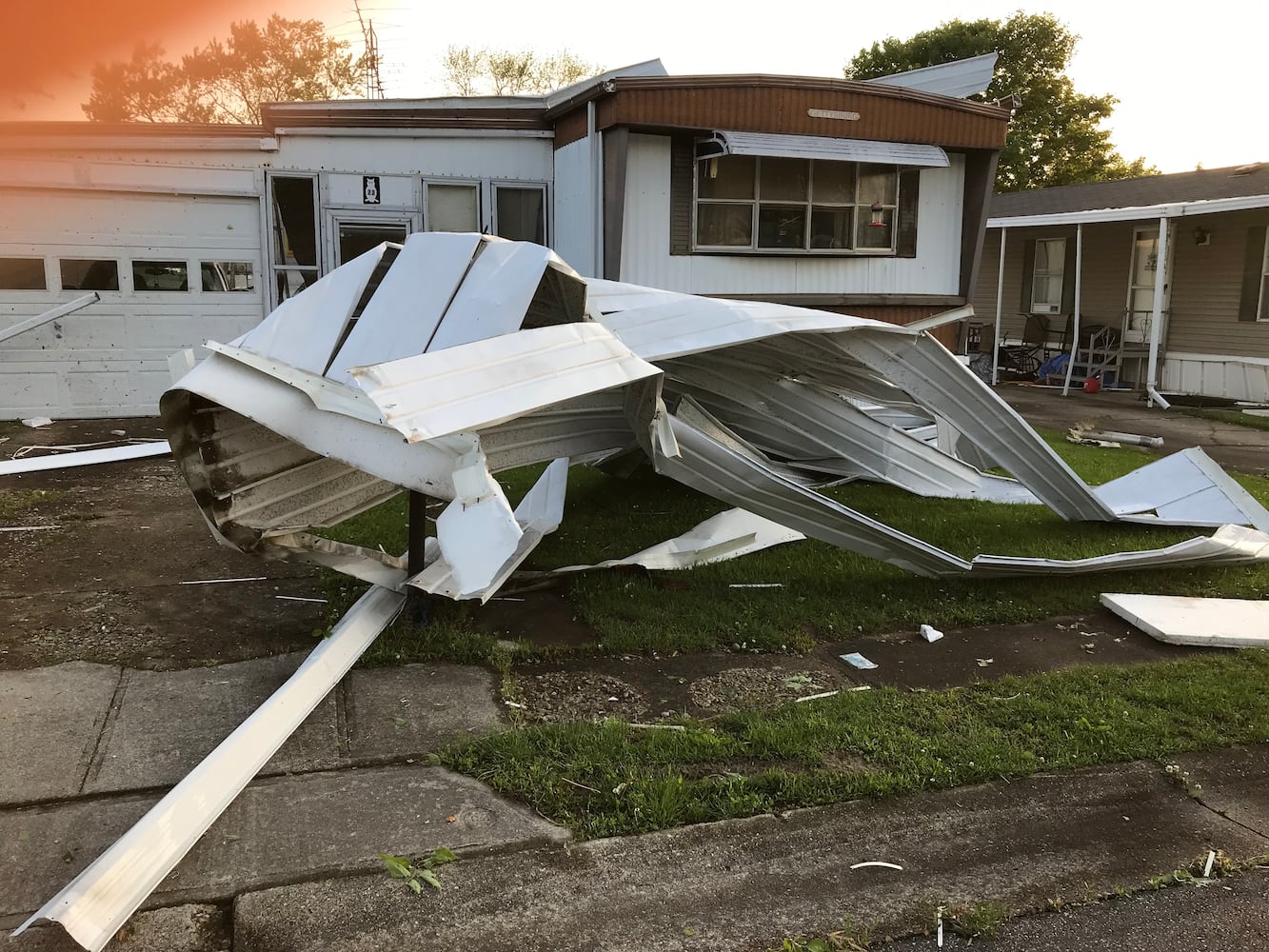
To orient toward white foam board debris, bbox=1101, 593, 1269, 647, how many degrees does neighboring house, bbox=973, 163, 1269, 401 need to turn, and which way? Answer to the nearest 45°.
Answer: approximately 45° to its left

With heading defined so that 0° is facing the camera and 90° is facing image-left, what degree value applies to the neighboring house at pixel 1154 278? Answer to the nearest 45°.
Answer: approximately 45°

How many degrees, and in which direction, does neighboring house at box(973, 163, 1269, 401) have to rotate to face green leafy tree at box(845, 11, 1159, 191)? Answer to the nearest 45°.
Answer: approximately 135° to its right

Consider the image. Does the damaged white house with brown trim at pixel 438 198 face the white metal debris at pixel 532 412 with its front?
yes

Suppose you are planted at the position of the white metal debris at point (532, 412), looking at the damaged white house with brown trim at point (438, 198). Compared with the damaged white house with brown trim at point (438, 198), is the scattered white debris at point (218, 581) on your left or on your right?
left

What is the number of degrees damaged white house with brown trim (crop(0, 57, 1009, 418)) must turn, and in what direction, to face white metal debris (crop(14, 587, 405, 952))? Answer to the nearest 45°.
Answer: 0° — it already faces it
